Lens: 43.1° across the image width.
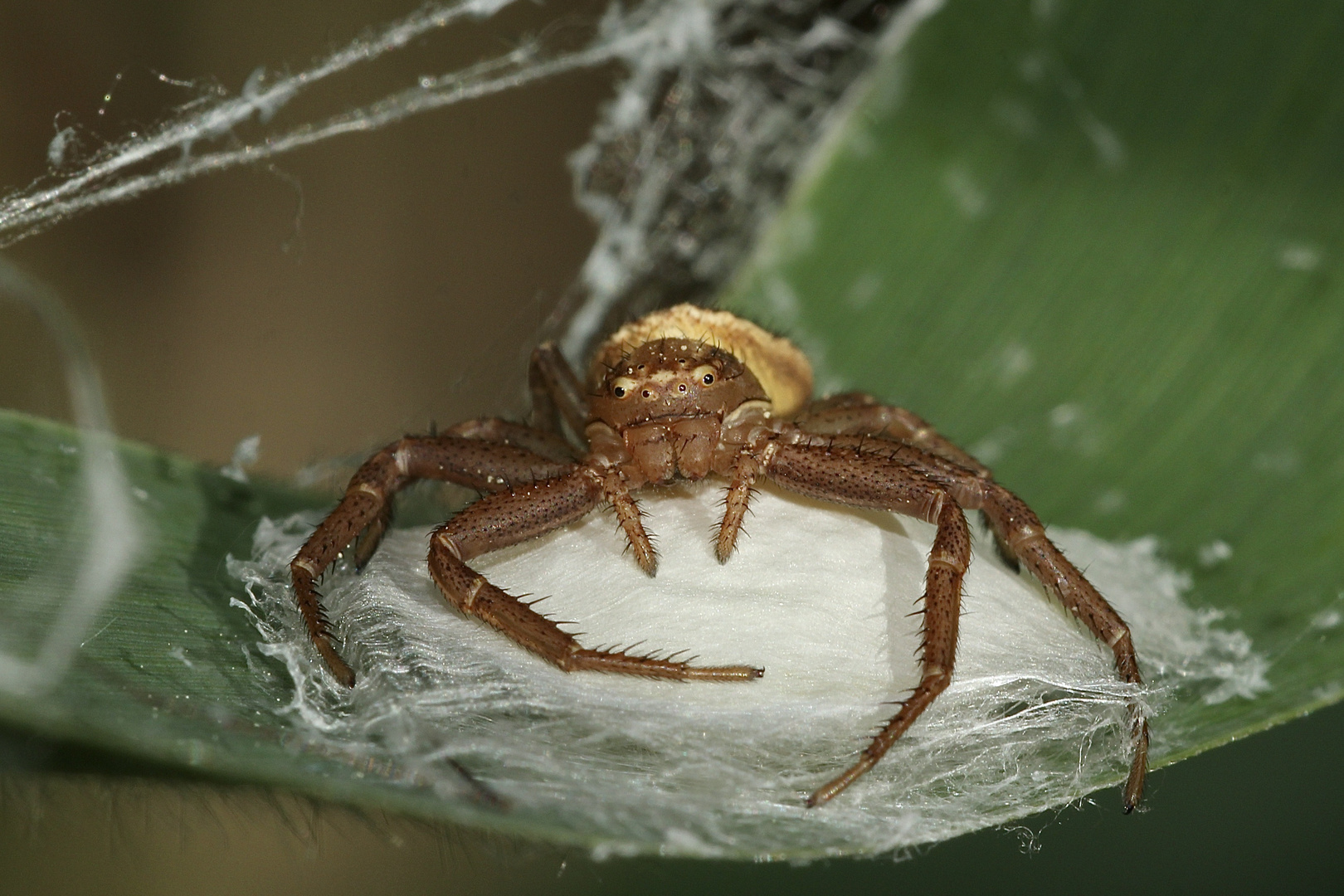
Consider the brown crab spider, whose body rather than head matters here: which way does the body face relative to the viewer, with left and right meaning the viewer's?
facing the viewer
